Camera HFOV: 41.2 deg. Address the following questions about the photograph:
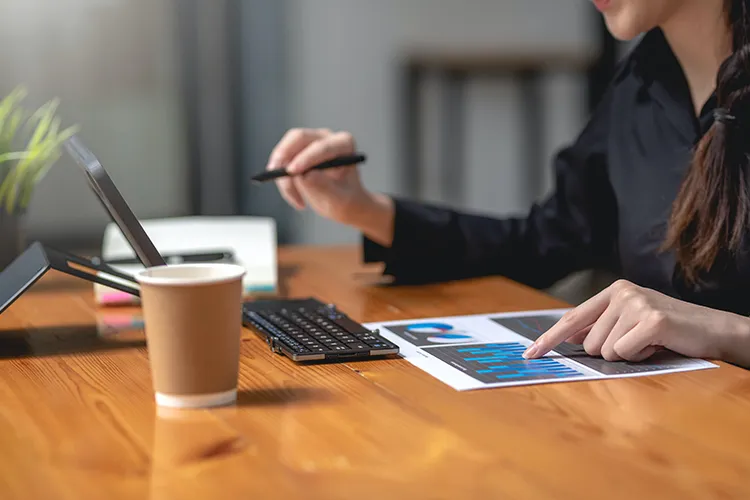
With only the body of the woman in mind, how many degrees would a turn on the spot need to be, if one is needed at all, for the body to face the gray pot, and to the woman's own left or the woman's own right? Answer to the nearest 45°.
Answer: approximately 45° to the woman's own right

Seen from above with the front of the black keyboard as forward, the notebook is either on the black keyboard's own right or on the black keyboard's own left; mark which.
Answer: on the black keyboard's own left

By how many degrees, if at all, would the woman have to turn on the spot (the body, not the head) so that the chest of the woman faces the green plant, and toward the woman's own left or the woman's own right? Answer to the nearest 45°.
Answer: approximately 45° to the woman's own right

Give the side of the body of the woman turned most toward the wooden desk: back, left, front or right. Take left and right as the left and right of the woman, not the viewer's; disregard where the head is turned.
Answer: front

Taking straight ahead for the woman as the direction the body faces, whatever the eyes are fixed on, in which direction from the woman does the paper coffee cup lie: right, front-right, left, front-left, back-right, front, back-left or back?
front
